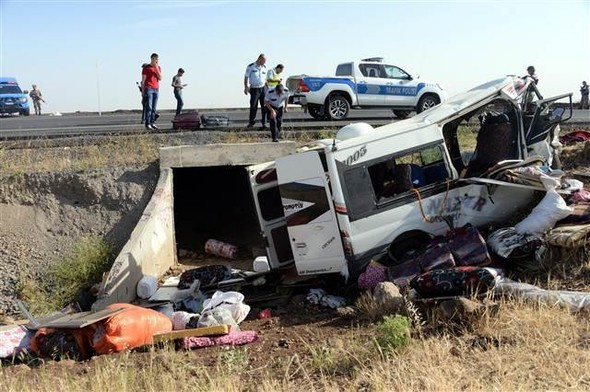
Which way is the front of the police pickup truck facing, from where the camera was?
facing away from the viewer and to the right of the viewer

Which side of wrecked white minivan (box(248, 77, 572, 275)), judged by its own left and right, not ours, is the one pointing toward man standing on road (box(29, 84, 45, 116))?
left

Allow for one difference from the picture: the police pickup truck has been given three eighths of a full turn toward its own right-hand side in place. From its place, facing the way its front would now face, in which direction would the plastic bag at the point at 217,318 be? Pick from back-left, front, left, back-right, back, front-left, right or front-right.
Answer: front

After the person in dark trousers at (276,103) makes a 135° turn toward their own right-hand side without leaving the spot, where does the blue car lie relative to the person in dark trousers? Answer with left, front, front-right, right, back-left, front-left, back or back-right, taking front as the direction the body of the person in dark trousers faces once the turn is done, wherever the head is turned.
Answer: front
